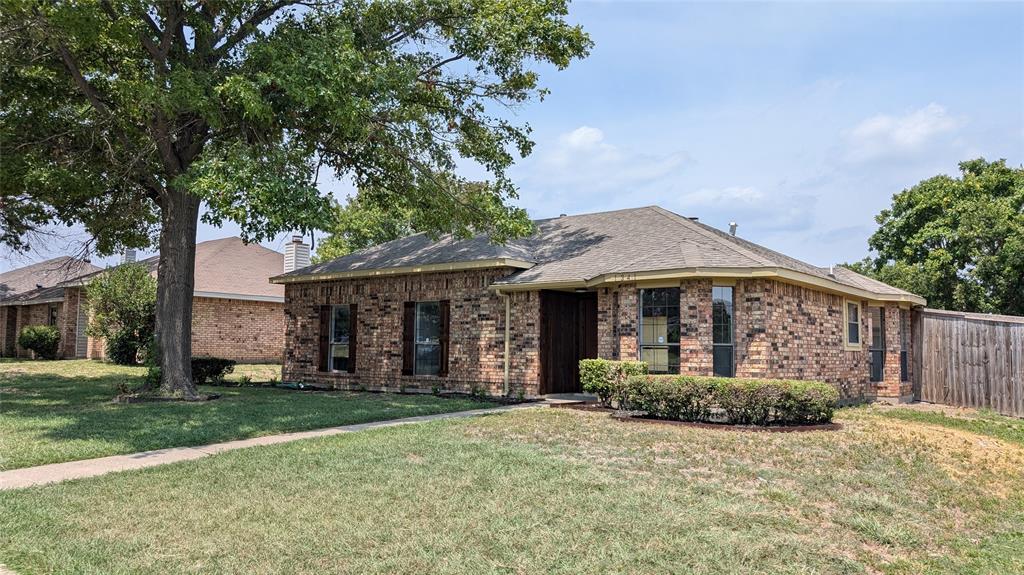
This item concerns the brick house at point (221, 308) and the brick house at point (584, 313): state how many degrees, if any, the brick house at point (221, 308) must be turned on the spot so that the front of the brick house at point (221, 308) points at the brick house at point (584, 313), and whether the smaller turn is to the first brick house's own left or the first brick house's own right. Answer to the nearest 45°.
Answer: approximately 45° to the first brick house's own left

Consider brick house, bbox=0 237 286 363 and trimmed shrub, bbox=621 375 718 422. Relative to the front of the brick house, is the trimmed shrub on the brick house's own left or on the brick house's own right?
on the brick house's own left

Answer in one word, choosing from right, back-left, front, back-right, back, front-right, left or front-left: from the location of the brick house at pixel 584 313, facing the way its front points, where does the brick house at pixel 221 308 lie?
right

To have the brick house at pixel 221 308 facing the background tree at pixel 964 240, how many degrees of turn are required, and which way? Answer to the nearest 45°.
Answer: approximately 90° to its left

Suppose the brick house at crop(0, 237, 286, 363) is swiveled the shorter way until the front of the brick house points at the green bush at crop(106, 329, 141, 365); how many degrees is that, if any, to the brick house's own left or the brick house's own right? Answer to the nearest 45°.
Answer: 0° — it already faces it

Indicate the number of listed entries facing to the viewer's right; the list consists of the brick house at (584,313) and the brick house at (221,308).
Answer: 0

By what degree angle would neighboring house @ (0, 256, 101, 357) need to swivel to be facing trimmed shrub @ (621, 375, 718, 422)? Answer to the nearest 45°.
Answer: approximately 45° to its left

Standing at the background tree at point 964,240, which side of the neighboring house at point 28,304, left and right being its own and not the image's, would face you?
left

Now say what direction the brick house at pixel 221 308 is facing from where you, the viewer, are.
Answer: facing the viewer and to the left of the viewer
